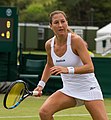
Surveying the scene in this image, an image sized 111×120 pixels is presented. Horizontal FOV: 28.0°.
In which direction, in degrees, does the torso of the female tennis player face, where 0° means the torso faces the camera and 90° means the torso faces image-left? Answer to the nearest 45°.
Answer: approximately 45°
